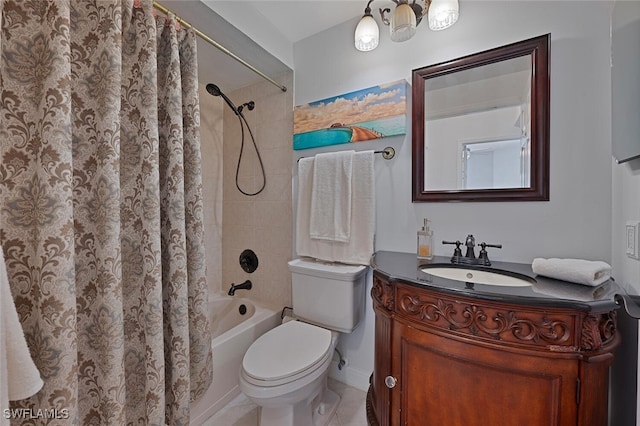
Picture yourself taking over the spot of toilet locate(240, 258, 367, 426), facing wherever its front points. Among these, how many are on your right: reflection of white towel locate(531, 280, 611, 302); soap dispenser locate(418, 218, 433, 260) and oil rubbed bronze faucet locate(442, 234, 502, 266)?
0

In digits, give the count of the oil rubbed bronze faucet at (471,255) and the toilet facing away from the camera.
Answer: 0

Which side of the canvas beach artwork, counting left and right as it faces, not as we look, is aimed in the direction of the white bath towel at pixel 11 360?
front

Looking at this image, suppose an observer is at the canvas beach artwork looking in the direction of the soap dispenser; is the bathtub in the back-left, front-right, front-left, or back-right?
back-right

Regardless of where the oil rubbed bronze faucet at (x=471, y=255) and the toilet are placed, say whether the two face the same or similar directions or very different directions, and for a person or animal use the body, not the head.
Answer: same or similar directions

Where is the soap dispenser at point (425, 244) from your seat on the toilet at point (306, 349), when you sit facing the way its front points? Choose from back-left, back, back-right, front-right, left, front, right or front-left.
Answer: back-left

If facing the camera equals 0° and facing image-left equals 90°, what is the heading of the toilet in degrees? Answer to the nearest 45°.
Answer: approximately 45°

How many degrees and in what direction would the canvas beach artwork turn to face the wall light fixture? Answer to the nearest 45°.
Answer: approximately 90° to its left

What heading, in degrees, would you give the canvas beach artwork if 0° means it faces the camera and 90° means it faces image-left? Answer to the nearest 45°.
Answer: approximately 45°

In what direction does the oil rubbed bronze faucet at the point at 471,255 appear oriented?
toward the camera

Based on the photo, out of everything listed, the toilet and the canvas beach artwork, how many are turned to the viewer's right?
0

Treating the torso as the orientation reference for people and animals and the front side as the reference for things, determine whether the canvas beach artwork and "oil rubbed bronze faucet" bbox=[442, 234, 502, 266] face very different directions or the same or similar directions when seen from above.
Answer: same or similar directions

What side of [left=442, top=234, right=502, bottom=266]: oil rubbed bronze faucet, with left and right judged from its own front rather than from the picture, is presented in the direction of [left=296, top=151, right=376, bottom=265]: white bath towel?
right

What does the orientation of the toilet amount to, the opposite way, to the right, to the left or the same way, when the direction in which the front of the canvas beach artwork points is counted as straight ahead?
the same way

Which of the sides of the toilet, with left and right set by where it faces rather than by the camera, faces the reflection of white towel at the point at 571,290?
left

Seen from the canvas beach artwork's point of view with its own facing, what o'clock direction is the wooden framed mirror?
The wooden framed mirror is roughly at 8 o'clock from the canvas beach artwork.
